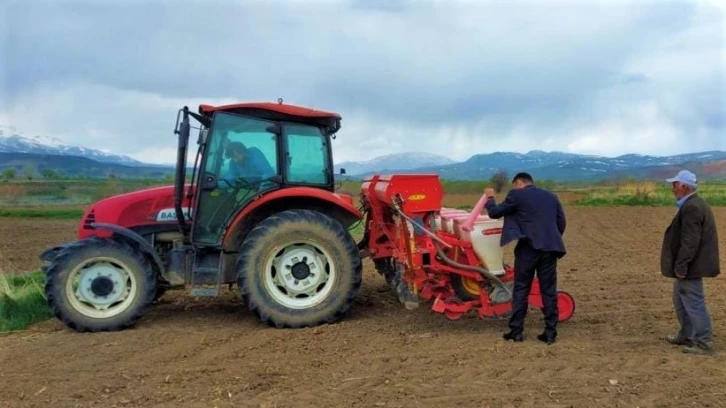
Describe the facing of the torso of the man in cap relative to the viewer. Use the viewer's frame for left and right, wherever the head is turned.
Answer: facing to the left of the viewer

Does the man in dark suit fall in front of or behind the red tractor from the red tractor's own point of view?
behind

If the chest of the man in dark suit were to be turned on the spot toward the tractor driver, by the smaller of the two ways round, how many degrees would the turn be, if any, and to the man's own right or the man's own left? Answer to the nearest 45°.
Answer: approximately 45° to the man's own left

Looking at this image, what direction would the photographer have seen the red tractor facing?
facing to the left of the viewer

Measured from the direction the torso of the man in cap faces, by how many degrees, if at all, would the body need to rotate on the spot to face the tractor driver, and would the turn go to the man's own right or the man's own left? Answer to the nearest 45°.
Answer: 0° — they already face them

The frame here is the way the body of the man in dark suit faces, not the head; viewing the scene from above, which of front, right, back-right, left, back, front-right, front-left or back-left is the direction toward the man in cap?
back-right

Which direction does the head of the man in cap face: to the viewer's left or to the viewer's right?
to the viewer's left

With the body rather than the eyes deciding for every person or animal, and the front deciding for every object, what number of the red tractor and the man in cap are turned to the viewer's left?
2

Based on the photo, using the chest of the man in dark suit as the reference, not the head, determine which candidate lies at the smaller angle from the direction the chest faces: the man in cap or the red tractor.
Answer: the red tractor

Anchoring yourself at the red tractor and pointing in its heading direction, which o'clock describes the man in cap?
The man in cap is roughly at 7 o'clock from the red tractor.

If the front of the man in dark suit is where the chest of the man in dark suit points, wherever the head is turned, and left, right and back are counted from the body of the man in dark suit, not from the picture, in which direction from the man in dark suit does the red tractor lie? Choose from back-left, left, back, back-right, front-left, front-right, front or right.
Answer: front-left

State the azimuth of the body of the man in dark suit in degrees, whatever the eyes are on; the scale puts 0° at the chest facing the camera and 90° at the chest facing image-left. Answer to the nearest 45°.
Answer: approximately 135°

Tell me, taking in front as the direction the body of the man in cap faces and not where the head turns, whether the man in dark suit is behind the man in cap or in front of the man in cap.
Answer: in front
